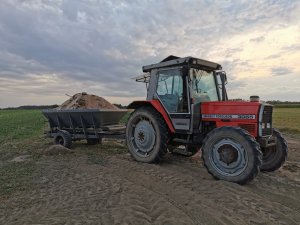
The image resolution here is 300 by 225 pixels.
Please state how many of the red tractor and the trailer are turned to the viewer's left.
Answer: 0

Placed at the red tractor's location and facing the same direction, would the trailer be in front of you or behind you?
behind

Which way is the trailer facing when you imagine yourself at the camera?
facing the viewer and to the right of the viewer

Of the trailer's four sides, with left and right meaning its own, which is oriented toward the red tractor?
front

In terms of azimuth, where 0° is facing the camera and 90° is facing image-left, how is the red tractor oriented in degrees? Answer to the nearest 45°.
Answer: approximately 315°
